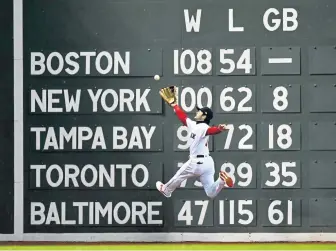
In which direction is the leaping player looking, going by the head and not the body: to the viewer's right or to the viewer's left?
to the viewer's left

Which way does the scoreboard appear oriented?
toward the camera
